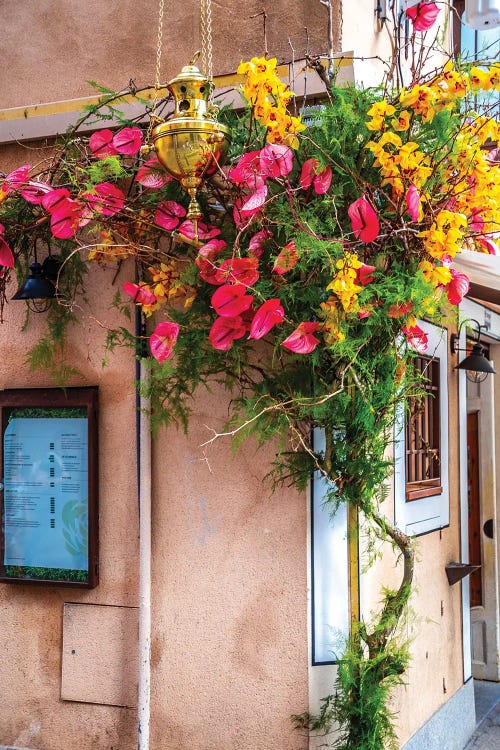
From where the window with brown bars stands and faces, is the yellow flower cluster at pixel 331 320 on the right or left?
on its right

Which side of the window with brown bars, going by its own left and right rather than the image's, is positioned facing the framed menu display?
right

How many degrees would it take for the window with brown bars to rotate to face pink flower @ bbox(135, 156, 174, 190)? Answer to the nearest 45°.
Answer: approximately 90° to its right

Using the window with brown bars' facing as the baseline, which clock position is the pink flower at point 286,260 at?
The pink flower is roughly at 2 o'clock from the window with brown bars.

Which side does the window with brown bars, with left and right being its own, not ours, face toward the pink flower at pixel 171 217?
right

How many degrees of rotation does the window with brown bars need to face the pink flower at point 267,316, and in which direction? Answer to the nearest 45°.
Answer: approximately 45° to its right

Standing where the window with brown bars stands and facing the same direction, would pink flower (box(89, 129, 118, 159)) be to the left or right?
on its right

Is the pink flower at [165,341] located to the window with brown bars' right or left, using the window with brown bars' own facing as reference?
on its right

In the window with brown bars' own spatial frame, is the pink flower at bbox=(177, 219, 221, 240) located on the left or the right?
on its right

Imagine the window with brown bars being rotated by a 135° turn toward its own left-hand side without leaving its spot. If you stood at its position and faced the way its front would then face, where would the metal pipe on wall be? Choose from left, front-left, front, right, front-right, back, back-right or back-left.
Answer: back-left

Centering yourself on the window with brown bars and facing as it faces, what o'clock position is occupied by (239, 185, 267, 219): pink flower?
The pink flower is roughly at 2 o'clock from the window with brown bars.
